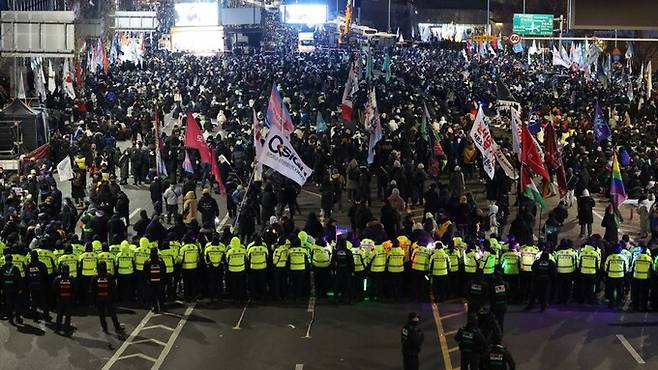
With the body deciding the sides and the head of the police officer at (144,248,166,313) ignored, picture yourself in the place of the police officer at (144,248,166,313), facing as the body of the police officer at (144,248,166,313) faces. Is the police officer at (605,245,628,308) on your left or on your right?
on your right

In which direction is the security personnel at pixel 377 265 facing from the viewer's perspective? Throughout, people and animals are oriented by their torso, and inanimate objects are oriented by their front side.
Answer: away from the camera

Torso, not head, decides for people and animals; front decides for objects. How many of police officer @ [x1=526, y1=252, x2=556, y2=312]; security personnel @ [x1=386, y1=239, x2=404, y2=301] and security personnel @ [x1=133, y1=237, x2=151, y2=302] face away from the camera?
3

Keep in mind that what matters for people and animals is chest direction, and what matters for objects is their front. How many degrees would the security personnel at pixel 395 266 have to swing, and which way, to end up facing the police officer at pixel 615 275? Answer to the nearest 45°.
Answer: approximately 90° to its right

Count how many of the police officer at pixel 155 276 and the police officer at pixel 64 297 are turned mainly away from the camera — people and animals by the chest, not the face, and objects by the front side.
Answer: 2

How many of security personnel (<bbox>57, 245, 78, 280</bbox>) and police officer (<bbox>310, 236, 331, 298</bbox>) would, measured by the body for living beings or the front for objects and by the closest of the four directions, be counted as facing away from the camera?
2

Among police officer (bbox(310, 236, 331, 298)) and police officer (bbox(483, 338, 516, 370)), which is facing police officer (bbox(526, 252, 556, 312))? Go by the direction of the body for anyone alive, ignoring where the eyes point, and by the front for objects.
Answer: police officer (bbox(483, 338, 516, 370))

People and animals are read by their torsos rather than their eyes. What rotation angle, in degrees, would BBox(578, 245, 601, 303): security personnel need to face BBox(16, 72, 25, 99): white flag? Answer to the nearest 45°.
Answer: approximately 45° to its left

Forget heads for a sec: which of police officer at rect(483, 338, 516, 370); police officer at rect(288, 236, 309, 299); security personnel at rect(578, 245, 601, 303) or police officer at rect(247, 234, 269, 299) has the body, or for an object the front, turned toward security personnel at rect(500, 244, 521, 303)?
police officer at rect(483, 338, 516, 370)

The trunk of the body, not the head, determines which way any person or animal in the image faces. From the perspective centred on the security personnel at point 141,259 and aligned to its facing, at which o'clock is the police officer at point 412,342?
The police officer is roughly at 5 o'clock from the security personnel.

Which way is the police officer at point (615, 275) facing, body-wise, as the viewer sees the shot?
away from the camera

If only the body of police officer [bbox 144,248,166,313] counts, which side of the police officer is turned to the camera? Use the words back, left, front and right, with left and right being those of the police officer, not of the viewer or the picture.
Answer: back

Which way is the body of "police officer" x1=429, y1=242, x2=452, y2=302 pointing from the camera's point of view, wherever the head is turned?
away from the camera

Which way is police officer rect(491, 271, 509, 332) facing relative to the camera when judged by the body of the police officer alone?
away from the camera

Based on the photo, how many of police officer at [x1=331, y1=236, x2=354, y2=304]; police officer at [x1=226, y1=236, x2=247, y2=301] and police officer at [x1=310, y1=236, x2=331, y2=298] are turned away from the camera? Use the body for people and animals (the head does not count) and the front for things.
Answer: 3

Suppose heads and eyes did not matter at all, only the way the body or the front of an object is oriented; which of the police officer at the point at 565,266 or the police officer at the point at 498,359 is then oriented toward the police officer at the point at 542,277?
the police officer at the point at 498,359

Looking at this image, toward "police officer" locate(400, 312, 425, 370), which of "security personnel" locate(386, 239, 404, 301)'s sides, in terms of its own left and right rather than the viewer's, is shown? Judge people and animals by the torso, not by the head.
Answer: back
